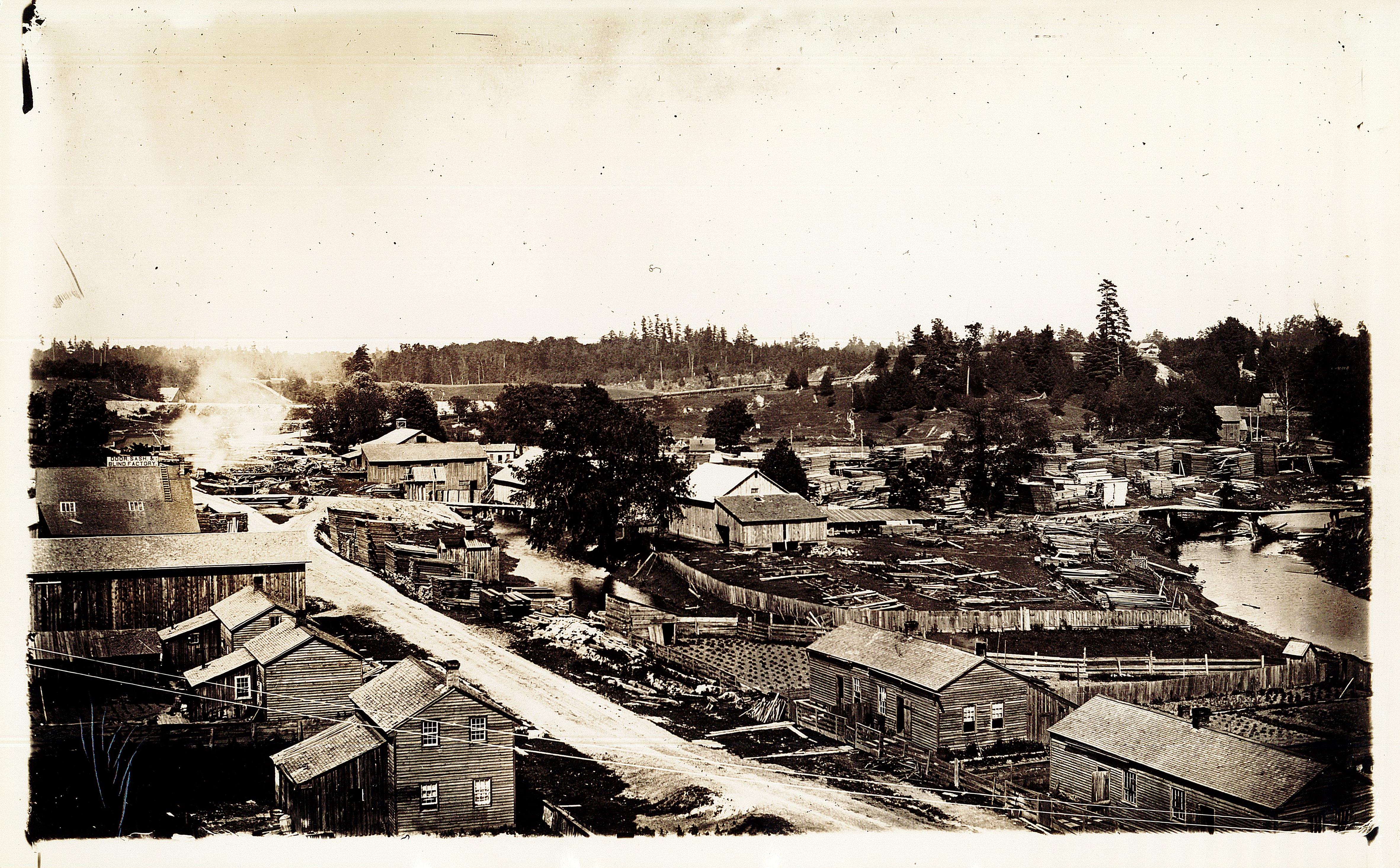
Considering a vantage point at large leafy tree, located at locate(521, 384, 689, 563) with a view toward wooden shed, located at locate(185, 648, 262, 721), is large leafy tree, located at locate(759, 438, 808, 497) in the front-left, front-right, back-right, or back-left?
back-left

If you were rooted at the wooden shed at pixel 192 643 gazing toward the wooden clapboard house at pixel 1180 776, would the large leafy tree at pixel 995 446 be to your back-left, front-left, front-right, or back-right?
front-left

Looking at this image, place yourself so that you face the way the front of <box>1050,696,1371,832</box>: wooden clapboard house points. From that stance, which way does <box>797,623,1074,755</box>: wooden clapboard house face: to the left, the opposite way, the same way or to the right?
the same way

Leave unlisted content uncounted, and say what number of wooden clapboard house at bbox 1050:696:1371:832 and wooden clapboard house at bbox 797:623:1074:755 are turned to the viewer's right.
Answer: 0

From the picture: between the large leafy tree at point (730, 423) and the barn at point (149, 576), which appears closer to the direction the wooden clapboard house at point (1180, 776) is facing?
the barn

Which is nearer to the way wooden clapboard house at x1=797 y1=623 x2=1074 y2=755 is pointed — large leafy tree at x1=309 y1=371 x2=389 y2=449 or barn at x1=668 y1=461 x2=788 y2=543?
the large leafy tree

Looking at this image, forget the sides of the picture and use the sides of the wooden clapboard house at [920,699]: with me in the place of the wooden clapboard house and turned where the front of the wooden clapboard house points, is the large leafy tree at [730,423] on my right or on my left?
on my right

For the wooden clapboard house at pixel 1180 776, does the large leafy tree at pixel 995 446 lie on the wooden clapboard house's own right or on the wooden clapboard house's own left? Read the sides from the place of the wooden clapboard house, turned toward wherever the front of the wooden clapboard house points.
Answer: on the wooden clapboard house's own right

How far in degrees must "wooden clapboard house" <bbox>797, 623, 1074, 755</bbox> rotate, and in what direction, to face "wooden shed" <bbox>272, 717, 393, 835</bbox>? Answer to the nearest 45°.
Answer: approximately 45° to its right

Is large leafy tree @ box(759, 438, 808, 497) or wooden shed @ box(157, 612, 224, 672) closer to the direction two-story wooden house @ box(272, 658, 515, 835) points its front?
the large leafy tree

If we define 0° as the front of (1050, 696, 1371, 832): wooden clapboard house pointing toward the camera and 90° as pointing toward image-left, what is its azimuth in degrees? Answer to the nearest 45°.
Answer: approximately 45°

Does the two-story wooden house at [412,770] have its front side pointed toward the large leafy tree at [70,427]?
no

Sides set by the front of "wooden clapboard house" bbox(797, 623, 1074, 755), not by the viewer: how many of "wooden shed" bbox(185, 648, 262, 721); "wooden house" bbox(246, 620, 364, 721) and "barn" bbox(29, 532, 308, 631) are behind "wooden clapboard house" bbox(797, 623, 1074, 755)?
0
